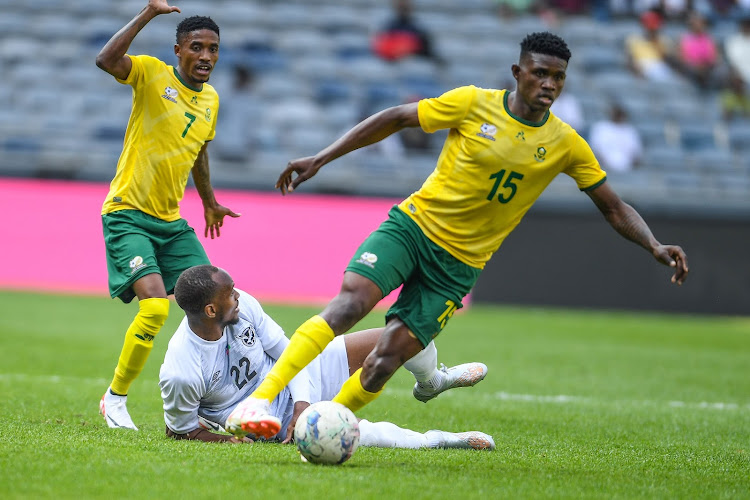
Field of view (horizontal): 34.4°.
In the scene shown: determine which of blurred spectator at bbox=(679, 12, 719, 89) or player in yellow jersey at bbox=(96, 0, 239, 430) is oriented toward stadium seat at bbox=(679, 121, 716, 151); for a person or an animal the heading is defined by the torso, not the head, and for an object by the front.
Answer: the blurred spectator

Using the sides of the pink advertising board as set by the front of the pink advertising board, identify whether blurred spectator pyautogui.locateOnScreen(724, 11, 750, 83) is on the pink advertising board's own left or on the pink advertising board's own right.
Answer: on the pink advertising board's own left

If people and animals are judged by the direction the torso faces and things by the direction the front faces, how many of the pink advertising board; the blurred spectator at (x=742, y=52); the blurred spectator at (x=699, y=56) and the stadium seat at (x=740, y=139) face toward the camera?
4

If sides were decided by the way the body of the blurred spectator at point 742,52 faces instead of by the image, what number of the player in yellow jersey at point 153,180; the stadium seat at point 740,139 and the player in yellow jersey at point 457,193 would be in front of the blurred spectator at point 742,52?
3

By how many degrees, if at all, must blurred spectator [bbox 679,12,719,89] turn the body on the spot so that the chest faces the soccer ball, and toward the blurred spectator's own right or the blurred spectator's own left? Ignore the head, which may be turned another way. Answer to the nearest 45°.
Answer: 0° — they already face it

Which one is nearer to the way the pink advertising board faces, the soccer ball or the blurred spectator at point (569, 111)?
the soccer ball

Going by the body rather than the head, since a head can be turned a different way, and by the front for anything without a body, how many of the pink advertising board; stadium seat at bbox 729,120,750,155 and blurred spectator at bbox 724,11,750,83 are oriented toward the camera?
3

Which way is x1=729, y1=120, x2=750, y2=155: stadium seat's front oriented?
toward the camera

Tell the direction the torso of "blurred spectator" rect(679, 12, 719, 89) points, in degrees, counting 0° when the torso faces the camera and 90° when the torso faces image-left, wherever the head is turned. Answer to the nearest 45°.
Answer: approximately 0°

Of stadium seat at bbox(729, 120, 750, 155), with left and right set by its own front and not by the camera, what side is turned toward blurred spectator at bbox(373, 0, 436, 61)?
right

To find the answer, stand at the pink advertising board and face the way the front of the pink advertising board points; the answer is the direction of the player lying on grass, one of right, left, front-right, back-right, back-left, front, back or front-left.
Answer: front

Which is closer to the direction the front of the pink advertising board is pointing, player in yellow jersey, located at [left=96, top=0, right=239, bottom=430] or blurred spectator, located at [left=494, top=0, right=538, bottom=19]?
the player in yellow jersey

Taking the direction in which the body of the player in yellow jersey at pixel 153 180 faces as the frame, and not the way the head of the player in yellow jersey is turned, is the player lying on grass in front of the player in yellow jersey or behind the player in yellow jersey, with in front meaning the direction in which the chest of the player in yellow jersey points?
in front

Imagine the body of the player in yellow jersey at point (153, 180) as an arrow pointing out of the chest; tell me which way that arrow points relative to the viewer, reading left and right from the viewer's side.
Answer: facing the viewer and to the right of the viewer

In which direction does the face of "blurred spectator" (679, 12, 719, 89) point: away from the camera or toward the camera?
toward the camera

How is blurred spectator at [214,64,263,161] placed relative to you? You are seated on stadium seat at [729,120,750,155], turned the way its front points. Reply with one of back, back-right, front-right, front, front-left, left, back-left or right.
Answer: front-right

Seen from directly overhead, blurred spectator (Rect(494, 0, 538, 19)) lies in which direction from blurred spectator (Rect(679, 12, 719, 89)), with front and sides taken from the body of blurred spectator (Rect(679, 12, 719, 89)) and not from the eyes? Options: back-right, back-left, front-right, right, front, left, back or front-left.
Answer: right

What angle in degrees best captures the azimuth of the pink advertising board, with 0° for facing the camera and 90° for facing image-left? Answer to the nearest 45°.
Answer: approximately 0°

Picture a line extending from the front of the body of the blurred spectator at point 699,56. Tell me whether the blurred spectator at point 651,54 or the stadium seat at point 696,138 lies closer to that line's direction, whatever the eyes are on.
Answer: the stadium seat

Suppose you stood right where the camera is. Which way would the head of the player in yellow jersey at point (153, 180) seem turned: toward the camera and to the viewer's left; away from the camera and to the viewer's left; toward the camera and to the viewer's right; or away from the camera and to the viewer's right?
toward the camera and to the viewer's right
